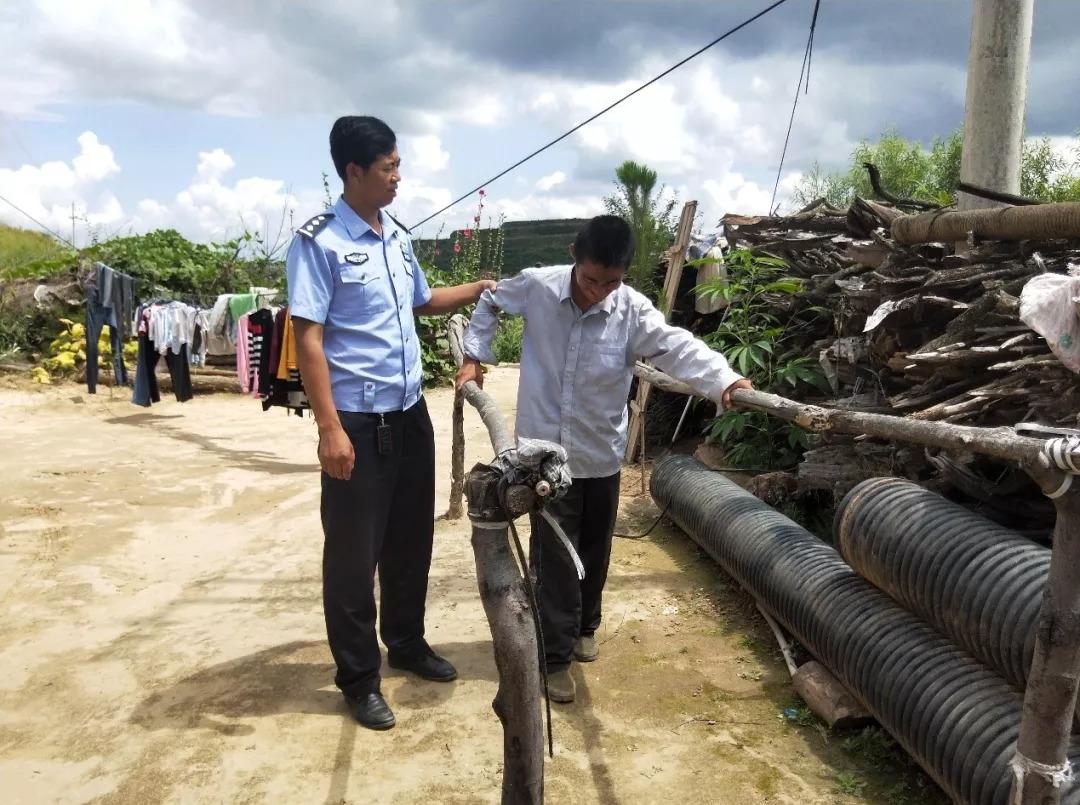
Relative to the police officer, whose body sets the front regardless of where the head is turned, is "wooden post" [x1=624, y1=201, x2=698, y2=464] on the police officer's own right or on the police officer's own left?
on the police officer's own left

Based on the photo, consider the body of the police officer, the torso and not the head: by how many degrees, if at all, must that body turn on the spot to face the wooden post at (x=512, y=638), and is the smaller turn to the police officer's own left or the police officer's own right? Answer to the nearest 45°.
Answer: approximately 45° to the police officer's own right

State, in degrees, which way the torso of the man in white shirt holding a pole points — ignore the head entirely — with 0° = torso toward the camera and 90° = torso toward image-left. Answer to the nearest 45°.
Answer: approximately 0°

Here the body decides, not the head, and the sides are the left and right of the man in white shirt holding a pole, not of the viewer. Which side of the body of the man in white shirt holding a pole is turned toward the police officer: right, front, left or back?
right

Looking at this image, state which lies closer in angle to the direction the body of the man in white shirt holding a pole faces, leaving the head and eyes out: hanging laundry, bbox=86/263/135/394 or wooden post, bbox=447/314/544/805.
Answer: the wooden post

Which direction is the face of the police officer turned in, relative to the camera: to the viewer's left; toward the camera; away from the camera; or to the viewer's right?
to the viewer's right

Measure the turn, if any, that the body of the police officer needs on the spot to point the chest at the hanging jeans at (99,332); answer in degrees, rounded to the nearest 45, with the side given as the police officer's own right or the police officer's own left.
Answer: approximately 180°
